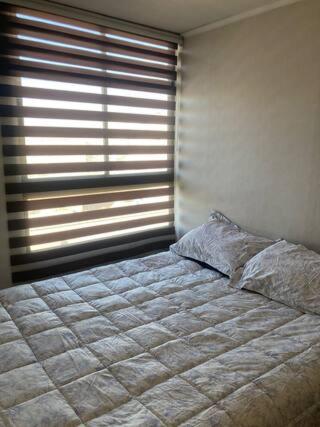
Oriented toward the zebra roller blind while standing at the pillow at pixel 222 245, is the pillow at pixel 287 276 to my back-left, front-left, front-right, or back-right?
back-left

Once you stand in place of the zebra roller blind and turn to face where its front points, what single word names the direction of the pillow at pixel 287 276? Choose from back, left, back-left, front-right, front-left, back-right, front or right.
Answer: front

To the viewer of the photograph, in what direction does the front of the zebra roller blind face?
facing the viewer and to the right of the viewer
